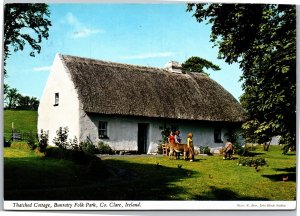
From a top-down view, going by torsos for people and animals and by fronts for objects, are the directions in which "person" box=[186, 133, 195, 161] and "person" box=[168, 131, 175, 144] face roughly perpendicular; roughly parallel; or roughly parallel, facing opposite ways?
roughly perpendicular

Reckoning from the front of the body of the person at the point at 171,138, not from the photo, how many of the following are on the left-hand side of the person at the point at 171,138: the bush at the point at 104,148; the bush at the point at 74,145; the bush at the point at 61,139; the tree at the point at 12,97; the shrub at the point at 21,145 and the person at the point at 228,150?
1

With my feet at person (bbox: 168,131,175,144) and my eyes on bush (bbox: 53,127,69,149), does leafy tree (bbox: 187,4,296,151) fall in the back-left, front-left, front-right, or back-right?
back-left

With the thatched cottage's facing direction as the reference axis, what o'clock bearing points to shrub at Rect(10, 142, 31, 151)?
The shrub is roughly at 3 o'clock from the thatched cottage.

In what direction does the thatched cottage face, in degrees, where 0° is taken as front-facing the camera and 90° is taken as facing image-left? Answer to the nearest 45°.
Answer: approximately 315°

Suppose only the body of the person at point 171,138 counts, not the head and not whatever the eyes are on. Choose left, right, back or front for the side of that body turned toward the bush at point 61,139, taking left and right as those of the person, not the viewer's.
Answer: right

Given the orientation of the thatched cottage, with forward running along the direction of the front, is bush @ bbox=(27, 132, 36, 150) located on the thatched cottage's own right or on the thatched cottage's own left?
on the thatched cottage's own right

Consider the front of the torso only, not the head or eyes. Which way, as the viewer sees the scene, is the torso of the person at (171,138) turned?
toward the camera

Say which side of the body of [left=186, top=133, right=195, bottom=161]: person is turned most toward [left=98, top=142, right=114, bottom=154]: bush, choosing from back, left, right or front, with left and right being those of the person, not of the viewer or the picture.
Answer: front

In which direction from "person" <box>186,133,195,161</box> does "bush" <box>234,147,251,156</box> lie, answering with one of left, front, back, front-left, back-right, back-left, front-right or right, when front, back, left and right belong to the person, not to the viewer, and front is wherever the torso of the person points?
back

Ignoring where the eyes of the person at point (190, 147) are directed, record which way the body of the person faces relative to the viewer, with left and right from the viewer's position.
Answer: facing to the left of the viewer

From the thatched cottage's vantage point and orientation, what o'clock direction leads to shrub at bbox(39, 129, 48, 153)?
The shrub is roughly at 3 o'clock from the thatched cottage.

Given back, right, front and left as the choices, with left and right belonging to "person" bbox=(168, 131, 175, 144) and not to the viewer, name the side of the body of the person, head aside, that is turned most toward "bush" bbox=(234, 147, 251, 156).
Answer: left

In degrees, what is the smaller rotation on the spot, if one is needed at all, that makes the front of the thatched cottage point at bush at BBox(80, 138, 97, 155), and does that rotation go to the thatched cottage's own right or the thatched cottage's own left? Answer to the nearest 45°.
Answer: approximately 90° to the thatched cottage's own right
